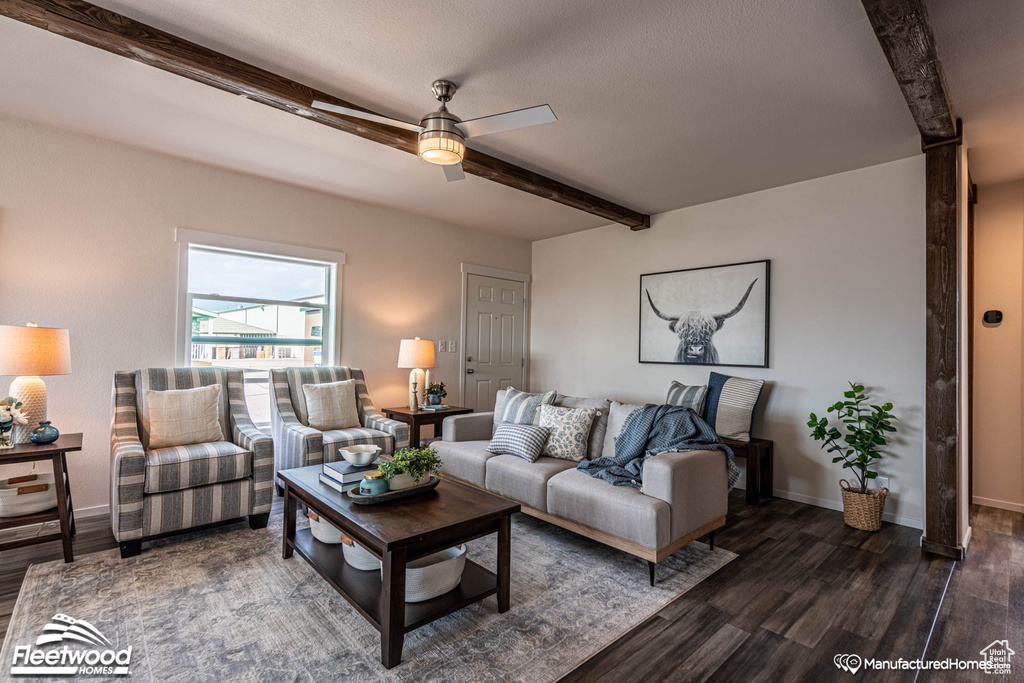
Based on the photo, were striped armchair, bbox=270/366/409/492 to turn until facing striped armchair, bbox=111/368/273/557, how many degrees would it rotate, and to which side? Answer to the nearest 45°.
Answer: approximately 90° to its right

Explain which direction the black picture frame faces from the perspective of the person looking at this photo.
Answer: facing the viewer and to the left of the viewer

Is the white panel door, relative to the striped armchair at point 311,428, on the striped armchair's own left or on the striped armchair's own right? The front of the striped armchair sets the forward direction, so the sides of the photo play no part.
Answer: on the striped armchair's own left

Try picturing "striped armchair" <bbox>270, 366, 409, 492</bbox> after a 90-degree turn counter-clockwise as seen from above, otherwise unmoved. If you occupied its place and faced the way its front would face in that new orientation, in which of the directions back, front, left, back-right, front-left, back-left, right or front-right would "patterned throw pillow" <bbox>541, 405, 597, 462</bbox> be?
right

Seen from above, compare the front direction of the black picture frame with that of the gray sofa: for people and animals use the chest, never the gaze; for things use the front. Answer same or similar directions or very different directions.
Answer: same or similar directions

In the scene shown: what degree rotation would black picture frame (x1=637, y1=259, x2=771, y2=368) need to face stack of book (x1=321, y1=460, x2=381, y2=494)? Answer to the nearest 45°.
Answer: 0° — it already faces it

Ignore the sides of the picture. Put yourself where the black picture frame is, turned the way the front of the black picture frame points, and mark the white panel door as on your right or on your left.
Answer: on your right

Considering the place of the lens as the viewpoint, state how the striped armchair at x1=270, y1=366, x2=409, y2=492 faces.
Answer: facing the viewer and to the right of the viewer

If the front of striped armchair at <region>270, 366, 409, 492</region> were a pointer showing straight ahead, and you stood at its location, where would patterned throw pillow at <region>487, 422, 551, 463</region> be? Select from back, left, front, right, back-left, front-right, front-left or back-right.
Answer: front

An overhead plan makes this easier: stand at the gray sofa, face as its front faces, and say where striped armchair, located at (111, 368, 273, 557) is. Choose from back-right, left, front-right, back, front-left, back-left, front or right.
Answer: front-right

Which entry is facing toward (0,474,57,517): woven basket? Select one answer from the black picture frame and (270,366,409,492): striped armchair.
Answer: the black picture frame

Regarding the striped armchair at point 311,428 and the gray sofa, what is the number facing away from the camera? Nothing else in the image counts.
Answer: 0

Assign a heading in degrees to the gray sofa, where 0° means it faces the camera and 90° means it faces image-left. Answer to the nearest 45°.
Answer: approximately 45°

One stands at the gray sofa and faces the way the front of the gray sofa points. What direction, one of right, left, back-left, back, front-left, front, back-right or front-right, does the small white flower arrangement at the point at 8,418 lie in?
front-right

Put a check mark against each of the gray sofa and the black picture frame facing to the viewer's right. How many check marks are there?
0

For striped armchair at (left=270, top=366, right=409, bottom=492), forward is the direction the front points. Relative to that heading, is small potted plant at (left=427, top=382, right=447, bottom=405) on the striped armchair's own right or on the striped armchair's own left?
on the striped armchair's own left
